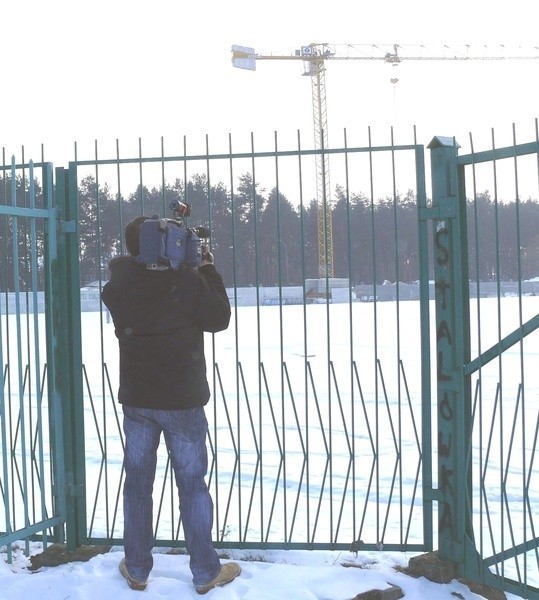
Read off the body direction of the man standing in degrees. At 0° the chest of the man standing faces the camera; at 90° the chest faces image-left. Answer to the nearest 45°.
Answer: approximately 180°
